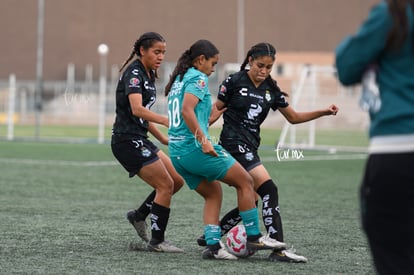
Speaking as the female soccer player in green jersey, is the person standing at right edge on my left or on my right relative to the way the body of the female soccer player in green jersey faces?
on my right

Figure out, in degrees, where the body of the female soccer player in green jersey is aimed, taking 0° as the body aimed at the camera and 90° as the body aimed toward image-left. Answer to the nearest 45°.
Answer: approximately 270°

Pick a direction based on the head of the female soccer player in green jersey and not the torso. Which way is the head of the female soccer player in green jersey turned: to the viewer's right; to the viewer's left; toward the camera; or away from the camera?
to the viewer's right

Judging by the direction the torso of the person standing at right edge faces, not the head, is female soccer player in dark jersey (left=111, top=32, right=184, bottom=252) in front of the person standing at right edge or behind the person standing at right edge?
in front

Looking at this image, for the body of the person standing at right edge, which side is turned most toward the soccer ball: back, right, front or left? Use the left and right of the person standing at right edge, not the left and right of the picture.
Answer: front

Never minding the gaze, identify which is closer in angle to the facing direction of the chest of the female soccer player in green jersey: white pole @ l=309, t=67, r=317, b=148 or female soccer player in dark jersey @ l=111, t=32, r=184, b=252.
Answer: the white pole

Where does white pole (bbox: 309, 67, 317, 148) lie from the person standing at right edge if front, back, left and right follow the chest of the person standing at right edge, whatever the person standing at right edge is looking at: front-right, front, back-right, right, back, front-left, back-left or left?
front

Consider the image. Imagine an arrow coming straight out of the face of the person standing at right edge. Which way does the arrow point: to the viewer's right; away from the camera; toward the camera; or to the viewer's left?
away from the camera

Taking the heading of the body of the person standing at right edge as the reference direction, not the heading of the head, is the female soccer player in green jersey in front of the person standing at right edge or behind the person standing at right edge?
in front

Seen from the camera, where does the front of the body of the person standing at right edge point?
away from the camera

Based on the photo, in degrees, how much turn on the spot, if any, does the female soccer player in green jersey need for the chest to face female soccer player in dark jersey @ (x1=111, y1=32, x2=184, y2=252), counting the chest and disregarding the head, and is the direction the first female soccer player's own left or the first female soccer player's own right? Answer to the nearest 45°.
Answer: approximately 135° to the first female soccer player's own left
